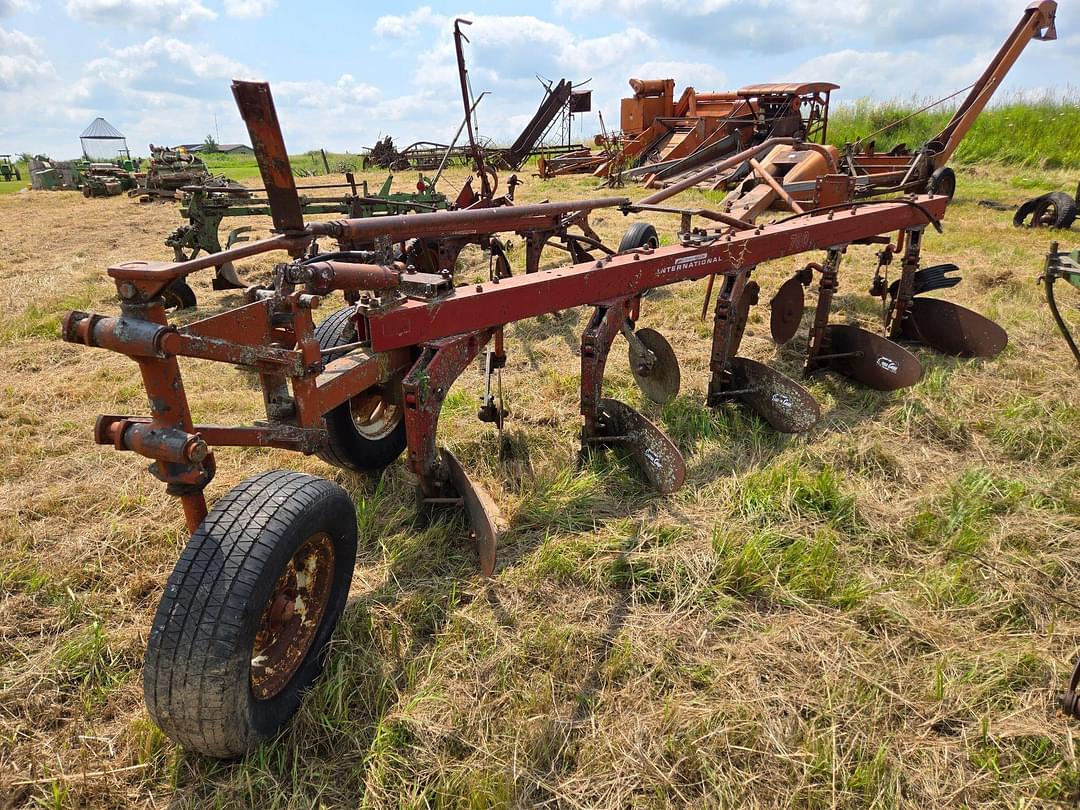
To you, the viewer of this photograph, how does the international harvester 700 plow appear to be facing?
facing away from the viewer and to the right of the viewer

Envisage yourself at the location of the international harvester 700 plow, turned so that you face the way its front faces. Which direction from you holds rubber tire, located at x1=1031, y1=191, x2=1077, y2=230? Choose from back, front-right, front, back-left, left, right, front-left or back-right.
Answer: front

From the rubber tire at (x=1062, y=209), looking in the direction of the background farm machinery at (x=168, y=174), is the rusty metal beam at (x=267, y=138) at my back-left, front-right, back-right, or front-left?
front-left

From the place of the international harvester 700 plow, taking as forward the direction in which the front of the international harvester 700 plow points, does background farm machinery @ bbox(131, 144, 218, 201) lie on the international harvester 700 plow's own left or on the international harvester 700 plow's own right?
on the international harvester 700 plow's own left

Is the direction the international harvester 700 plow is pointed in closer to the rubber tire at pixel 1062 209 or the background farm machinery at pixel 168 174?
the rubber tire
